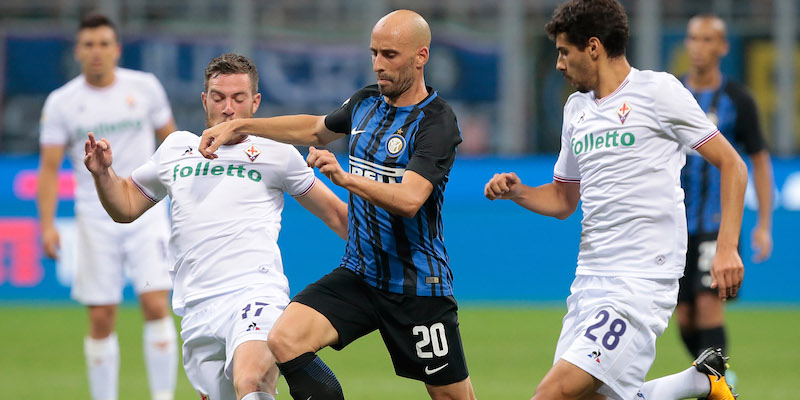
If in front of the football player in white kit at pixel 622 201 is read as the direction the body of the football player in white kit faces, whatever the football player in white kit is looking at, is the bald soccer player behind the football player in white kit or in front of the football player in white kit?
in front

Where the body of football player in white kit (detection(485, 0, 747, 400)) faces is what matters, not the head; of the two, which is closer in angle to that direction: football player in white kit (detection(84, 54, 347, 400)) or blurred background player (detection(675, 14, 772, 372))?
the football player in white kit

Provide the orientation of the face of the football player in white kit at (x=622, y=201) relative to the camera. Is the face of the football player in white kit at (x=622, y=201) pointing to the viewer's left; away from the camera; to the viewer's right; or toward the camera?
to the viewer's left

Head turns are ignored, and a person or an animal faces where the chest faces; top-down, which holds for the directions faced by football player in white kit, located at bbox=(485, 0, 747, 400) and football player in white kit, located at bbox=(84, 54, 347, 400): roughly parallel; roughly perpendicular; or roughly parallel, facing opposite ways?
roughly perpendicular

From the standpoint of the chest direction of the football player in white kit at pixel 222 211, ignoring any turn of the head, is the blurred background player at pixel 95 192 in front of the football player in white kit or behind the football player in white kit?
behind

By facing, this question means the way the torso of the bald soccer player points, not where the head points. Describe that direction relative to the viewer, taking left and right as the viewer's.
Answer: facing the viewer and to the left of the viewer

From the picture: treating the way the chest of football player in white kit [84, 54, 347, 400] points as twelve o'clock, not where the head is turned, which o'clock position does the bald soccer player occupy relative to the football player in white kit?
The bald soccer player is roughly at 10 o'clock from the football player in white kit.

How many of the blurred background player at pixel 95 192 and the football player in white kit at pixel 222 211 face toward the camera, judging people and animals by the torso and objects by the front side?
2

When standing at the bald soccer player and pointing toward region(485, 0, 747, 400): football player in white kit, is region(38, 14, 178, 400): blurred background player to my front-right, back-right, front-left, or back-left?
back-left

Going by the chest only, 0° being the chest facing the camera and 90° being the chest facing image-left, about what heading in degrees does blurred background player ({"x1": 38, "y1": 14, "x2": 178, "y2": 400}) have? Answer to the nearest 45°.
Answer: approximately 0°

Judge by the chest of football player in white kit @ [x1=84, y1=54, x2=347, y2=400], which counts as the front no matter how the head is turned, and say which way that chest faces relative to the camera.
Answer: toward the camera
